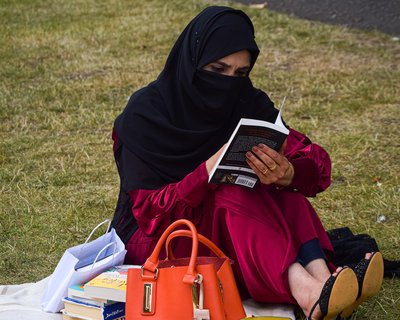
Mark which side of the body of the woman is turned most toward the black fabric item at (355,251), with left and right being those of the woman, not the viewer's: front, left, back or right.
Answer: left

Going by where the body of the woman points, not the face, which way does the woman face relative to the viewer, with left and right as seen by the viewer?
facing the viewer and to the right of the viewer

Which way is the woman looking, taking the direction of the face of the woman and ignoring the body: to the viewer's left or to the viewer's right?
to the viewer's right

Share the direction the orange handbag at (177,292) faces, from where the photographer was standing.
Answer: facing the viewer and to the left of the viewer

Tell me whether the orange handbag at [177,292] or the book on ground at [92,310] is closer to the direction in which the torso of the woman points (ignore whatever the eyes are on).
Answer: the orange handbag

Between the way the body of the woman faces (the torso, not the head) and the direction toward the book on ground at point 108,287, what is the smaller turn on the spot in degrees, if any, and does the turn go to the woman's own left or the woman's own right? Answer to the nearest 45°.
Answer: approximately 90° to the woman's own right

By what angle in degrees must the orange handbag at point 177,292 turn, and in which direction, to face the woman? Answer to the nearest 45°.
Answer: approximately 135° to its right

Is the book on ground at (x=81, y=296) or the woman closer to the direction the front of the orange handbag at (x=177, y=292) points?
the book on ground

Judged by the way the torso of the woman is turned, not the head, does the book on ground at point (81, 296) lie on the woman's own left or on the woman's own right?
on the woman's own right

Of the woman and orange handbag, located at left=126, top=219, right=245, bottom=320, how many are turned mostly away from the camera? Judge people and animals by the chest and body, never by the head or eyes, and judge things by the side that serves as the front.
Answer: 0
